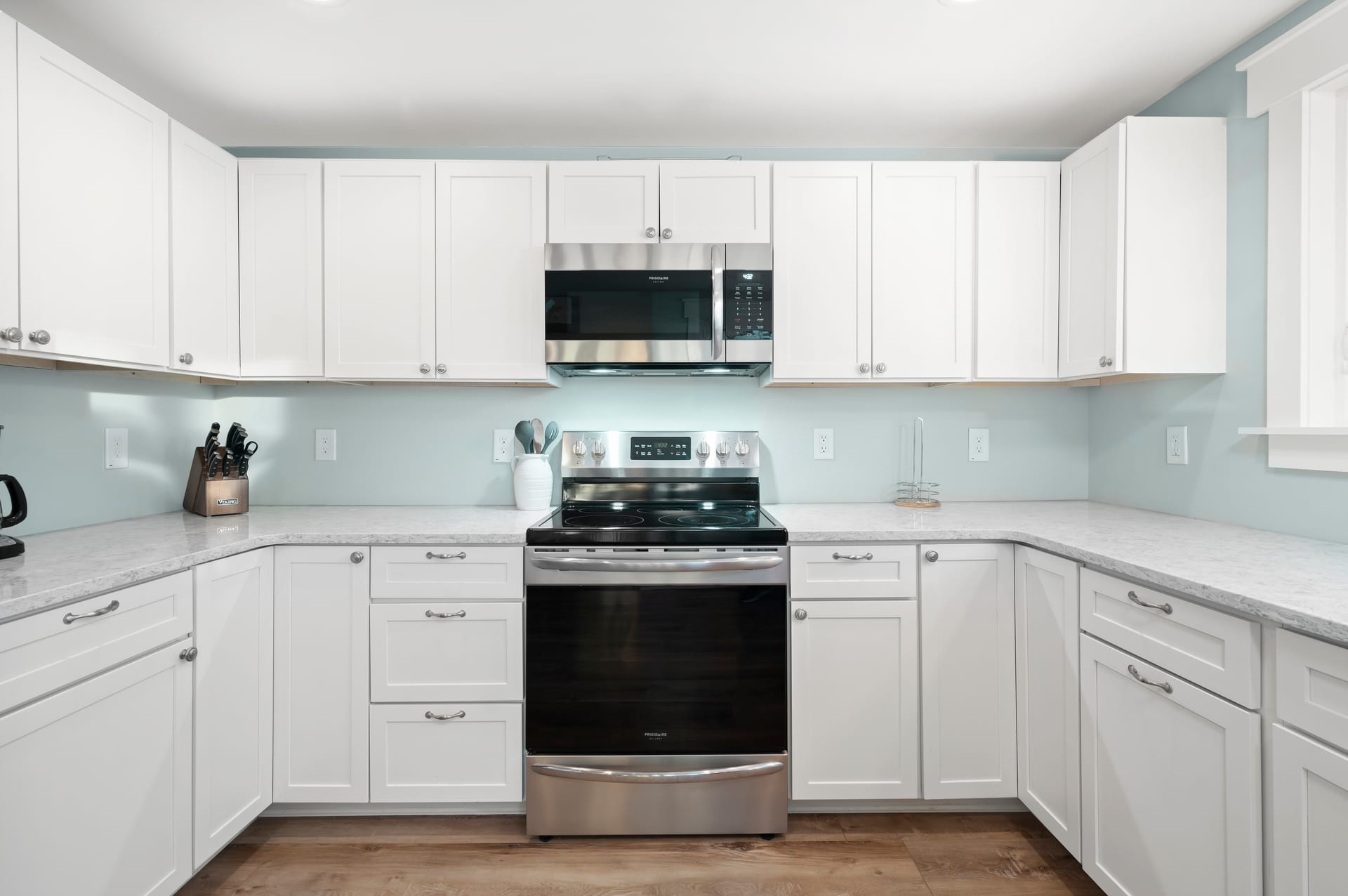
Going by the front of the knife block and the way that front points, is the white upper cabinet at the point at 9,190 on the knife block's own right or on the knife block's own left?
on the knife block's own right

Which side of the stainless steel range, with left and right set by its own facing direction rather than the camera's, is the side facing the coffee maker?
right

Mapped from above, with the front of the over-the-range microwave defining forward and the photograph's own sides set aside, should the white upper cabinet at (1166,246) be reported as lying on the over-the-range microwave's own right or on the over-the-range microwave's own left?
on the over-the-range microwave's own left

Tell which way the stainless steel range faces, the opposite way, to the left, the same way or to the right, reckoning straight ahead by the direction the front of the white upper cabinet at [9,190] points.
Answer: to the right

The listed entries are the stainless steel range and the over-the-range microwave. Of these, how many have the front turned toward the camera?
2

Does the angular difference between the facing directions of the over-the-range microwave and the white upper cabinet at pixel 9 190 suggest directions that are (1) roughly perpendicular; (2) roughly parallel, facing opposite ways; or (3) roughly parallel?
roughly perpendicular

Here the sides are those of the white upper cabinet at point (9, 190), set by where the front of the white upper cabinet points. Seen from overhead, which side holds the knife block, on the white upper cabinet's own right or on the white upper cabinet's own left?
on the white upper cabinet's own left

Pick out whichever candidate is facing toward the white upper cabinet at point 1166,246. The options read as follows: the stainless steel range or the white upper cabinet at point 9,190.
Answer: the white upper cabinet at point 9,190

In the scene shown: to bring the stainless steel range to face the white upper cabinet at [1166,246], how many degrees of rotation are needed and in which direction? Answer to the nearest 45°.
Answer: approximately 90° to its left
